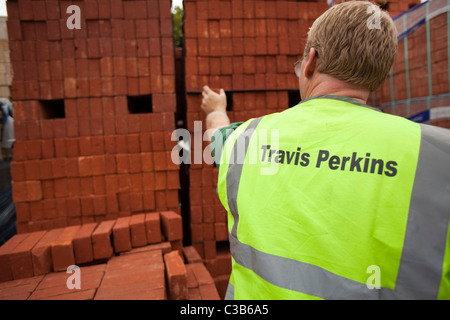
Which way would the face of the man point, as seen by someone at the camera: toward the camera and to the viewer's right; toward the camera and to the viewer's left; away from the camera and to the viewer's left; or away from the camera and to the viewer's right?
away from the camera and to the viewer's left

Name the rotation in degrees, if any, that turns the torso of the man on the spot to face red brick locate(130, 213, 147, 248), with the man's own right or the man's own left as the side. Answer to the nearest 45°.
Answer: approximately 45° to the man's own left

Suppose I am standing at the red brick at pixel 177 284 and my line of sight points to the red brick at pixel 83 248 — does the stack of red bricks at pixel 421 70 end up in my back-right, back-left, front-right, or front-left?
back-right

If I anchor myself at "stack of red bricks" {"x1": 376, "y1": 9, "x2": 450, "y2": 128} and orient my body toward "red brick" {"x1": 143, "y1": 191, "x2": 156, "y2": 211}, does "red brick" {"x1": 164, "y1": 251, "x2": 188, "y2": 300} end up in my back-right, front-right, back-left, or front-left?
front-left

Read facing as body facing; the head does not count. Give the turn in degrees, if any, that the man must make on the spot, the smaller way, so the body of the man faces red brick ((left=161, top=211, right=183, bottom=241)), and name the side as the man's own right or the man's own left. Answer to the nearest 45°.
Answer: approximately 45° to the man's own left

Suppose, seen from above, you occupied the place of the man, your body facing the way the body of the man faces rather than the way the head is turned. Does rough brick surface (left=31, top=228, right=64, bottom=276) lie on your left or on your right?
on your left

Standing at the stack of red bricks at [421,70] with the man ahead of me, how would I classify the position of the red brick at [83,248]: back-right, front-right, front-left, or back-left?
front-right

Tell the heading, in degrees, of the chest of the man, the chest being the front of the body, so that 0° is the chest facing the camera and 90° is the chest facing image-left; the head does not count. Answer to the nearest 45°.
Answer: approximately 180°
